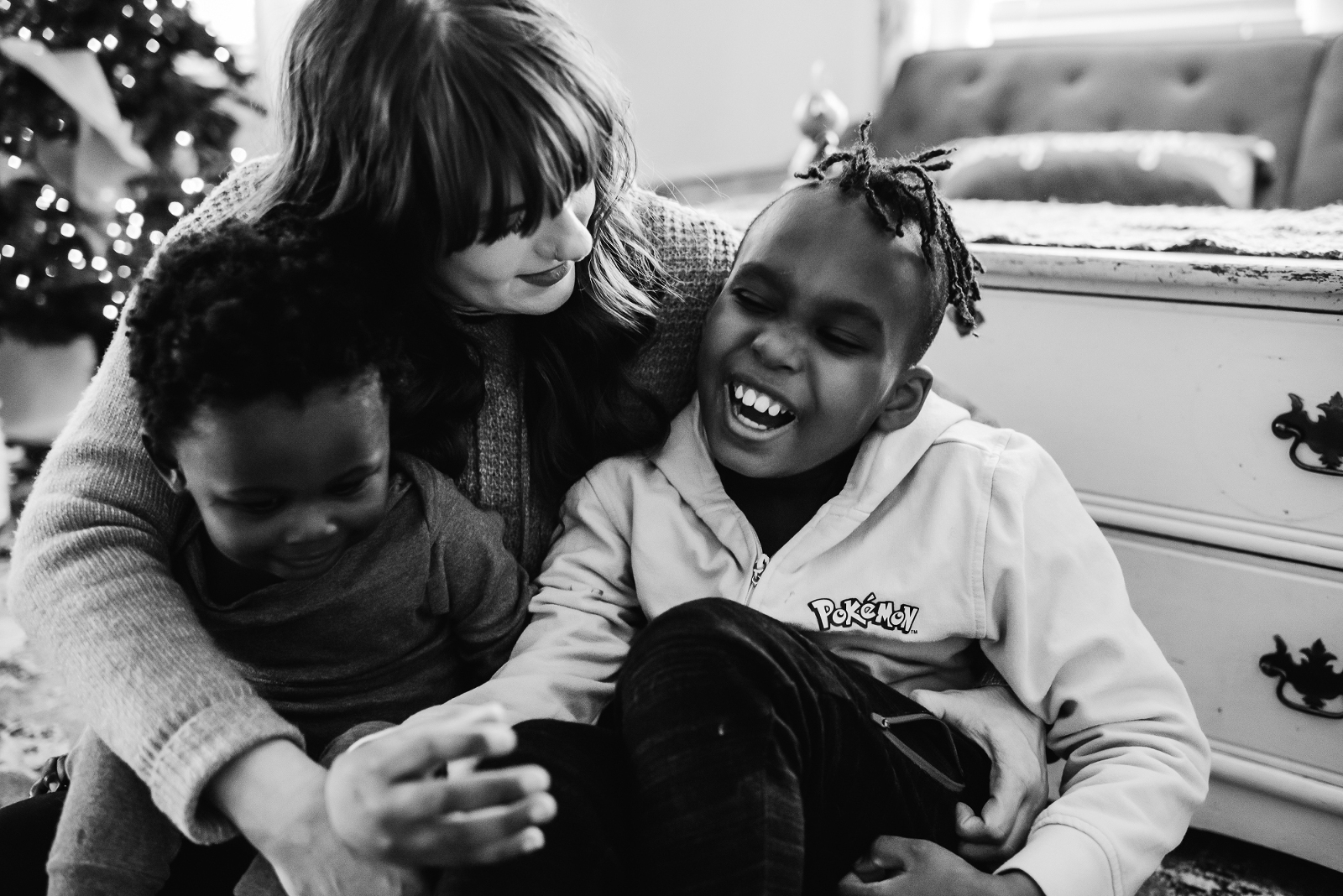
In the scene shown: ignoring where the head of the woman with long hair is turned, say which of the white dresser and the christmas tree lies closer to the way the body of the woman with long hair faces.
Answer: the white dresser

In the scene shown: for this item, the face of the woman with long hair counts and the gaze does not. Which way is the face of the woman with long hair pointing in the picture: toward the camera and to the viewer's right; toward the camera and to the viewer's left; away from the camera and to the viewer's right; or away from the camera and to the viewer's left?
toward the camera and to the viewer's right

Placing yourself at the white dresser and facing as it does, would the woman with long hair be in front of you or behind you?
in front

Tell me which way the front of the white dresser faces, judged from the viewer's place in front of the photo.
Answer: facing the viewer and to the left of the viewer

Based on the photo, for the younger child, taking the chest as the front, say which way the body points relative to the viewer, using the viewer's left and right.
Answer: facing the viewer

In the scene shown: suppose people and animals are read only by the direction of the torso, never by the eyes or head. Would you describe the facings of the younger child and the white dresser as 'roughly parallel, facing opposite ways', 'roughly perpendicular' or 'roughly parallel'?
roughly perpendicular

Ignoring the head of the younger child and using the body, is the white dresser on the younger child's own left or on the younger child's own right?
on the younger child's own left

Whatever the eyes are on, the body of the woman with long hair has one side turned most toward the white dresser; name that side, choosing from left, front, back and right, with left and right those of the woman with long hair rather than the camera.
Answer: left

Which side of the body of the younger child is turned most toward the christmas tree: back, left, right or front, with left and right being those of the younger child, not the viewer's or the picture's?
back

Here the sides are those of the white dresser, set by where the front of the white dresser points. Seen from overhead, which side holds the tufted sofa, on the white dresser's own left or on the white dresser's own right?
on the white dresser's own right

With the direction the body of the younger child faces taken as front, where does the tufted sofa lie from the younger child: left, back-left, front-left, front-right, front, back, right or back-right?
back-left

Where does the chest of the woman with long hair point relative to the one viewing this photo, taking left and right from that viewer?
facing the viewer and to the right of the viewer

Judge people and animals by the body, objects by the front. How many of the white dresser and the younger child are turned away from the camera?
0
